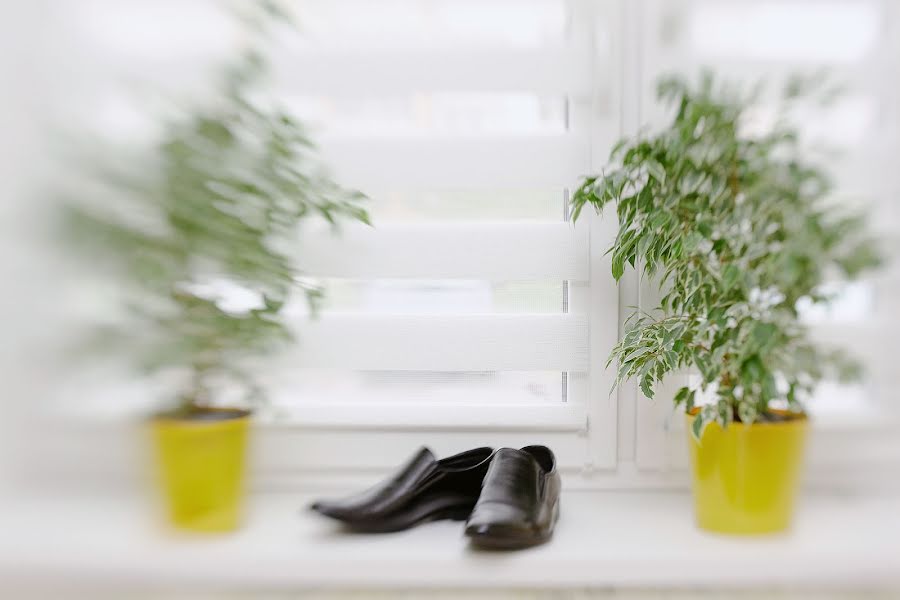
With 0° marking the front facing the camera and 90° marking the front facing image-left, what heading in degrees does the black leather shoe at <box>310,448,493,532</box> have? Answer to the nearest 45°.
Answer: approximately 90°
